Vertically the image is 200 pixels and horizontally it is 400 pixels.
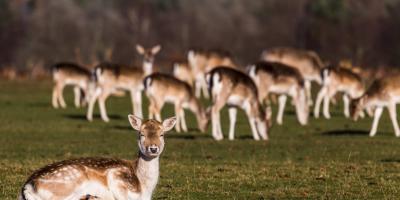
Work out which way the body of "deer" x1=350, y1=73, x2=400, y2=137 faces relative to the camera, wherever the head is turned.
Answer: to the viewer's left

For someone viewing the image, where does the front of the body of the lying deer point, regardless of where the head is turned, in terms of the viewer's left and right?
facing to the right of the viewer

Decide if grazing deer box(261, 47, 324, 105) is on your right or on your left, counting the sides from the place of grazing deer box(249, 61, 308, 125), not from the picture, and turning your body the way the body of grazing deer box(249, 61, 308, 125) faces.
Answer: on your left

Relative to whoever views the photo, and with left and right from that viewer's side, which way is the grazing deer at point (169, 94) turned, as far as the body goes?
facing to the right of the viewer
